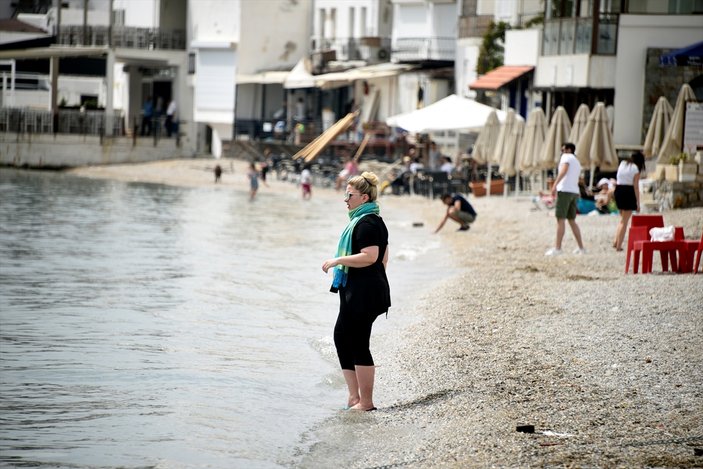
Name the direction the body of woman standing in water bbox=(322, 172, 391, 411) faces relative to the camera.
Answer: to the viewer's left

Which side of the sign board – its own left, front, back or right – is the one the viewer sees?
front

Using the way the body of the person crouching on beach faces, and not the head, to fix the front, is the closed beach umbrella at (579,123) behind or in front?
behind

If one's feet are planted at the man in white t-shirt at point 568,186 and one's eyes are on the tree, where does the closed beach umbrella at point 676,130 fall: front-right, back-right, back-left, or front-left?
front-right

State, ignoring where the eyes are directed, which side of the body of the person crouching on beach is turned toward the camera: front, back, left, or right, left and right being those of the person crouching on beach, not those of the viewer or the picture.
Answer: left

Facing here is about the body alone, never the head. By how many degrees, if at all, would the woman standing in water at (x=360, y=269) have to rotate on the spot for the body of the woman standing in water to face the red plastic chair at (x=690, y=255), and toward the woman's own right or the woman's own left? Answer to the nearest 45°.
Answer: approximately 135° to the woman's own right

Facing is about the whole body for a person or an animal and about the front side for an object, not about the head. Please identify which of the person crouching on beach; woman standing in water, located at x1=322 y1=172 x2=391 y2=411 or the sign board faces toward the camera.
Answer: the sign board

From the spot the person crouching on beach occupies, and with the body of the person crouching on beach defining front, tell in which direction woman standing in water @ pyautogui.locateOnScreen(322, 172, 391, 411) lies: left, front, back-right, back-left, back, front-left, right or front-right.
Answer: left

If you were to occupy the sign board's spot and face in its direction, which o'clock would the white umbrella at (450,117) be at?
The white umbrella is roughly at 5 o'clock from the sign board.

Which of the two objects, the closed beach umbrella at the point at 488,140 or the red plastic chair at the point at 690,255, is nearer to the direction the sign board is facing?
the red plastic chair

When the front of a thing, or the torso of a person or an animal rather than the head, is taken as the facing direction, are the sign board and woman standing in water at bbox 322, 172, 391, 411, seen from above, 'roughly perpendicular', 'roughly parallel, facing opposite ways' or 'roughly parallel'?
roughly perpendicular
